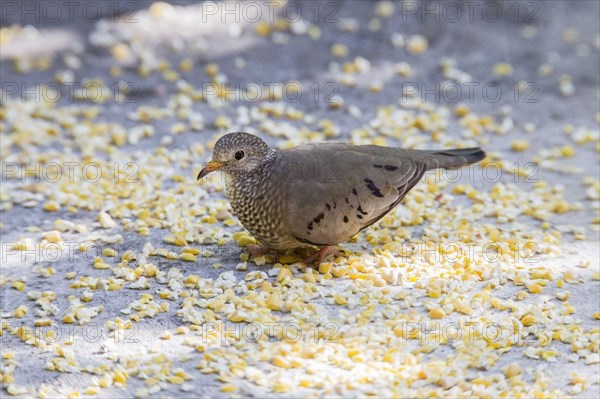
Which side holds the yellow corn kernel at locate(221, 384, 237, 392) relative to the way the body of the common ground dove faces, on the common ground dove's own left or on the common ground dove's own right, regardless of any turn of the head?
on the common ground dove's own left

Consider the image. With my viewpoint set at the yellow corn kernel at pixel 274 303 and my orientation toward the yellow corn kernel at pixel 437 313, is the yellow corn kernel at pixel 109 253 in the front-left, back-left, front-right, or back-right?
back-left

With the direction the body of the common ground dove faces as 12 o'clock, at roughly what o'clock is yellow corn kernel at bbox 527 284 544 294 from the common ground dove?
The yellow corn kernel is roughly at 6 o'clock from the common ground dove.

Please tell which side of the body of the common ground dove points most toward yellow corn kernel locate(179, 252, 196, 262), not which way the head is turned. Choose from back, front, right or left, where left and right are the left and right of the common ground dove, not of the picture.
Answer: front

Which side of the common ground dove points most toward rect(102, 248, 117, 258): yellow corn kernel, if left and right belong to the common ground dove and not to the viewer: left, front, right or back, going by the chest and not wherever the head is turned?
front

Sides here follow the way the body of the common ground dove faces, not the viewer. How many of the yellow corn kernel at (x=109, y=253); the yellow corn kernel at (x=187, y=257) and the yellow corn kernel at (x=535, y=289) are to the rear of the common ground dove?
1

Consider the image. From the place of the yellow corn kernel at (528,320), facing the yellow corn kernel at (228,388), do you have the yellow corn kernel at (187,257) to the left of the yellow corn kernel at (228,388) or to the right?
right

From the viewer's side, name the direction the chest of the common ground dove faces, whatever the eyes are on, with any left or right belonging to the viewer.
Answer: facing to the left of the viewer

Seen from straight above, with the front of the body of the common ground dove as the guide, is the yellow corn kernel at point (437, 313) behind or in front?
behind
